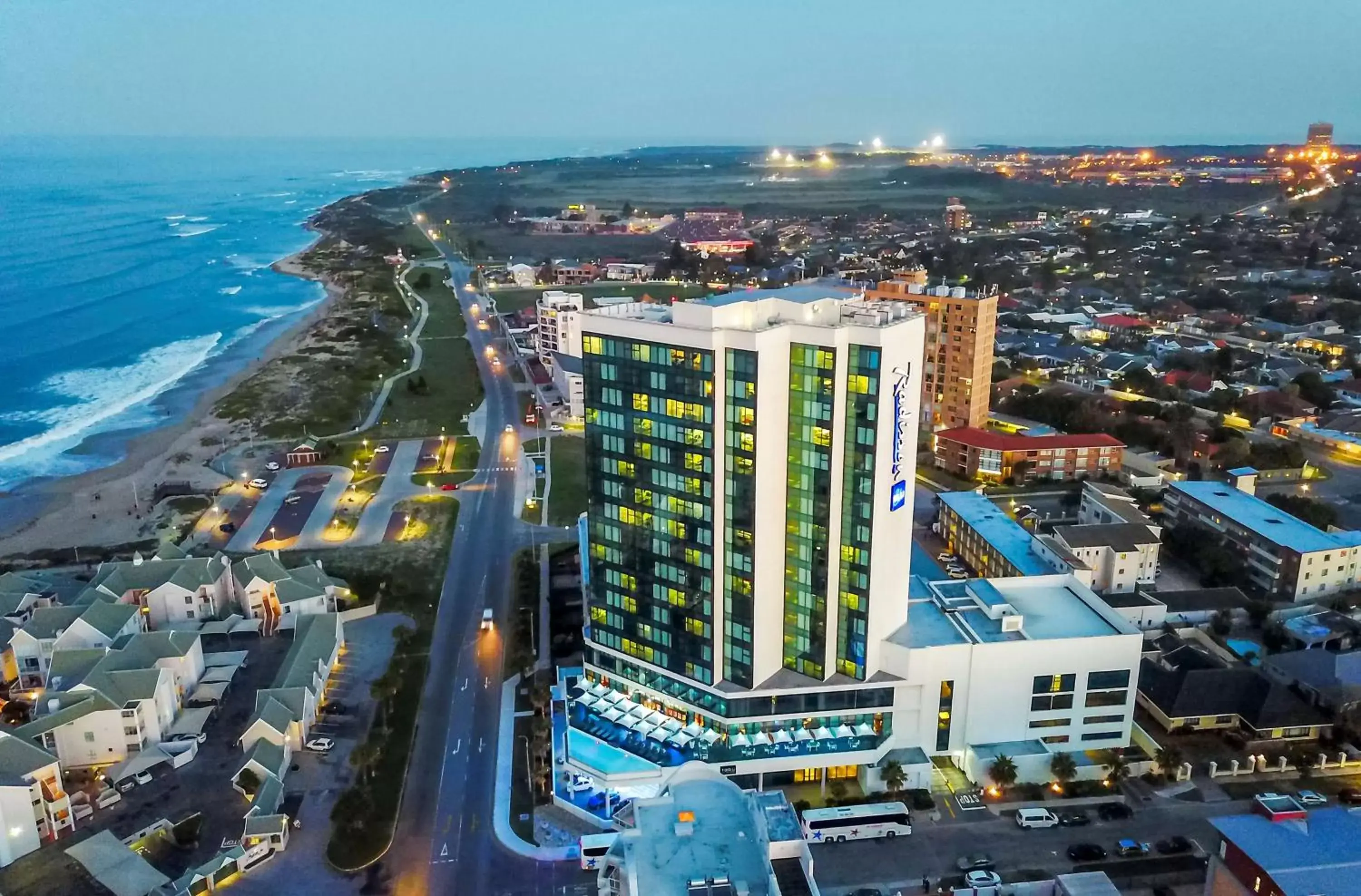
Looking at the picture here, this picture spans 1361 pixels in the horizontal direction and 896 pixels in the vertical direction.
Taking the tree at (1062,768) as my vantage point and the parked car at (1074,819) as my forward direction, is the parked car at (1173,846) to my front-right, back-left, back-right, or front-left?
front-left

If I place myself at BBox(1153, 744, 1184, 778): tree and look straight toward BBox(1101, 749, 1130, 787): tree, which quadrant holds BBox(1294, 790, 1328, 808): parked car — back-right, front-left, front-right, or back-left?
back-left

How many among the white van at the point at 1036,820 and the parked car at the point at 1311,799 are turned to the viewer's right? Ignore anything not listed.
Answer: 2

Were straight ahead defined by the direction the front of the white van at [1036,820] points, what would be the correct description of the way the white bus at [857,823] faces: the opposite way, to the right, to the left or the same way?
the same way

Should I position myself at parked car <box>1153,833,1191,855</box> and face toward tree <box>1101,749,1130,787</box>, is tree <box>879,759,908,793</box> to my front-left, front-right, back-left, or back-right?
front-left

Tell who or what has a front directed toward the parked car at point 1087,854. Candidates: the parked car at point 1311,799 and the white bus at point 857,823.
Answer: the white bus

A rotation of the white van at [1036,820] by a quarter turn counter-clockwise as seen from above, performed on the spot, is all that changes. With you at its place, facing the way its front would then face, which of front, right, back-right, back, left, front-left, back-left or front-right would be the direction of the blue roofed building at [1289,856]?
back-right

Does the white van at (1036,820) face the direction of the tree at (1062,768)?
no

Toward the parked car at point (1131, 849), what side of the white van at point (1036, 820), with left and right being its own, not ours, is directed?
front

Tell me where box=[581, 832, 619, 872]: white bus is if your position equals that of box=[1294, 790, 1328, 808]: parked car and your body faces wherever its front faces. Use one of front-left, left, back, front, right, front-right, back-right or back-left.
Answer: back-right

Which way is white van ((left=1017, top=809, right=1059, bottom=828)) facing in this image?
to the viewer's right

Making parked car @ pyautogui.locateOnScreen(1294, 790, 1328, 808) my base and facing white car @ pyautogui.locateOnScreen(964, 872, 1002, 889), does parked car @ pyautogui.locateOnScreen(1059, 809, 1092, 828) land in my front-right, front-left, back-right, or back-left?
front-right

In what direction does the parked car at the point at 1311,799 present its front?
to the viewer's right

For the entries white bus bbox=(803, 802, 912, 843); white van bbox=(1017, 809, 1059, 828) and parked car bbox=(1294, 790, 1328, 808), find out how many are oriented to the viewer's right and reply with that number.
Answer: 3

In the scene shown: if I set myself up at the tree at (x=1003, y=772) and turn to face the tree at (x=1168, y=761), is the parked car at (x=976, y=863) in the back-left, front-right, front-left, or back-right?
back-right

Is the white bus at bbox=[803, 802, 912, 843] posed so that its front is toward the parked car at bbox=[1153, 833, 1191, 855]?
yes

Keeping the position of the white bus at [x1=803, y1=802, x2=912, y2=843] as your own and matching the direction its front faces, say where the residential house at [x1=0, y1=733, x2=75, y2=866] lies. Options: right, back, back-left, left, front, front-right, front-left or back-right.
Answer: back
